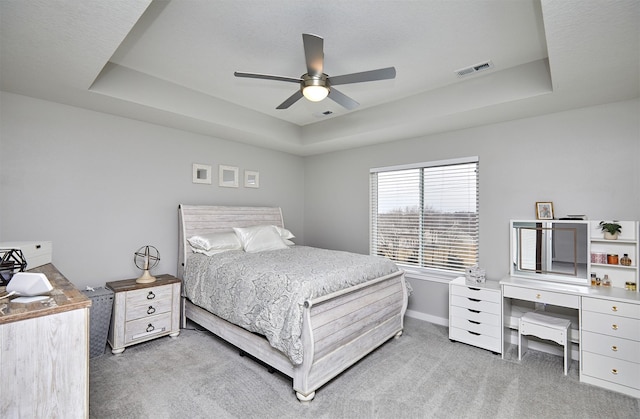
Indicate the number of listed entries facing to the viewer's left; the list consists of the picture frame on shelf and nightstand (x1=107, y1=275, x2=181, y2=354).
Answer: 0

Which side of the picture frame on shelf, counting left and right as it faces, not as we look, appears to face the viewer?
front

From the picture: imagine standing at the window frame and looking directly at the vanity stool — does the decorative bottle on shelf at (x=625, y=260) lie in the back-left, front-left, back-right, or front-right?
front-left

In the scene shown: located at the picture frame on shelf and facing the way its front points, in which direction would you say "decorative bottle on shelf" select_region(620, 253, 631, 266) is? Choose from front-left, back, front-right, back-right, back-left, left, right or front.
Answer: left

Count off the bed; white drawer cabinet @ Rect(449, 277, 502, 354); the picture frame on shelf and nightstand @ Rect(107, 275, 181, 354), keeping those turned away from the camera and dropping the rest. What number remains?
0

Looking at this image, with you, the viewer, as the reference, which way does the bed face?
facing the viewer and to the right of the viewer

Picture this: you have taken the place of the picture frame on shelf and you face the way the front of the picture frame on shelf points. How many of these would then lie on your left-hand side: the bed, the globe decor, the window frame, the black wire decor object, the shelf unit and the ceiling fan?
1

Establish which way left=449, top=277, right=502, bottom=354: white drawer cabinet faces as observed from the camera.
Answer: facing the viewer and to the left of the viewer

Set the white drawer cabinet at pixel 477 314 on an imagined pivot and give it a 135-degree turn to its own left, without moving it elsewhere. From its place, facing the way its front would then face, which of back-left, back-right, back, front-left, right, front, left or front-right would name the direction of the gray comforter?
back-right

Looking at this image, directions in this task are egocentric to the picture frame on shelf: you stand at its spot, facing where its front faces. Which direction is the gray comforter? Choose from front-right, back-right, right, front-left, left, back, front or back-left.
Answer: front-right

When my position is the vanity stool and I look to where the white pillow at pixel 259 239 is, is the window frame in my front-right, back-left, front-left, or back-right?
front-right

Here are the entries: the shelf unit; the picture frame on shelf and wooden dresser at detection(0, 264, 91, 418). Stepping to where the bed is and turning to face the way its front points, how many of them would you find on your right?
1

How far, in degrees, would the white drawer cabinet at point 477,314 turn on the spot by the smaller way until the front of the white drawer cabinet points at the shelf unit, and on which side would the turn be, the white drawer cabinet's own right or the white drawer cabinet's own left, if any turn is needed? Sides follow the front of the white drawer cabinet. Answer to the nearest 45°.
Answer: approximately 135° to the white drawer cabinet's own left

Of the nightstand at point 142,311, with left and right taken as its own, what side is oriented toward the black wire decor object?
right

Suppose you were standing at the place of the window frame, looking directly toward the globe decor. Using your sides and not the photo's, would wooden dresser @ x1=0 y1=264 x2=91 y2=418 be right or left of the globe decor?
left

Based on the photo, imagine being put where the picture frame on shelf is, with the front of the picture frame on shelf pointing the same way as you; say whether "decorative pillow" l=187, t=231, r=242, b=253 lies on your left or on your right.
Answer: on your right
